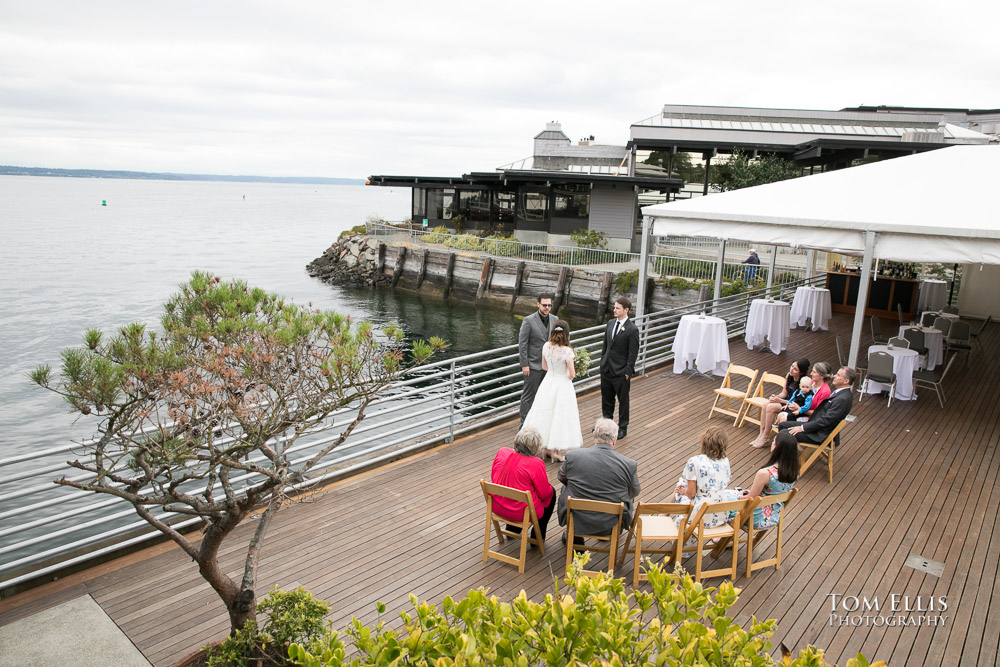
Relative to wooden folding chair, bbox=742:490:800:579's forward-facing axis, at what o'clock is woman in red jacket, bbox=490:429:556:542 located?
The woman in red jacket is roughly at 10 o'clock from the wooden folding chair.

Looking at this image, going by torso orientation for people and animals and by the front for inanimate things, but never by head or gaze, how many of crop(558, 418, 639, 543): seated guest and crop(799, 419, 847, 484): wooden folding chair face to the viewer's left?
1

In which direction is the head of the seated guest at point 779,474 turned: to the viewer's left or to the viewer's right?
to the viewer's left

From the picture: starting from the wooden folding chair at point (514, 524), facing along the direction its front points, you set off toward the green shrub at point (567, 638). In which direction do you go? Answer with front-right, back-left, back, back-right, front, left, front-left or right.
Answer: back-right

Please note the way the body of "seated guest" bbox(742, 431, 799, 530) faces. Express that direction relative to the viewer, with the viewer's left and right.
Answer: facing away from the viewer and to the left of the viewer

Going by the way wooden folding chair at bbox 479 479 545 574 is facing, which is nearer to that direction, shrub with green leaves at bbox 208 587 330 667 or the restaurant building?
the restaurant building

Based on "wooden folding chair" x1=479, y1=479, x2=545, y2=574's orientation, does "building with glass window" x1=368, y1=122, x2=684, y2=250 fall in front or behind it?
in front

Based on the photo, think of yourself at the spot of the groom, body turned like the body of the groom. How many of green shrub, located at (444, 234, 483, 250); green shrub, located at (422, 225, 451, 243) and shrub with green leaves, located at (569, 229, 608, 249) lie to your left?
0

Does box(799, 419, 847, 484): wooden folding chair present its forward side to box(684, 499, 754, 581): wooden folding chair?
no

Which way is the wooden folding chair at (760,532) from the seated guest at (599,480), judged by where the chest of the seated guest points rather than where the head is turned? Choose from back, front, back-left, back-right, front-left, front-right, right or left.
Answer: right

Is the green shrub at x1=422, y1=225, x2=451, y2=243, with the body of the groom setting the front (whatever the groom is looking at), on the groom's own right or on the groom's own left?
on the groom's own right

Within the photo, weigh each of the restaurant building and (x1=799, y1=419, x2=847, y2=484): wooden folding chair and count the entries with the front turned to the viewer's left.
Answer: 1

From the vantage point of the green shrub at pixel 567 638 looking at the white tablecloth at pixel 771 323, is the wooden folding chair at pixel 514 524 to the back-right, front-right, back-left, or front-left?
front-left

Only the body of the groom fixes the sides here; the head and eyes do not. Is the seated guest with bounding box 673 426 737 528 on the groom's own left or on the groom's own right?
on the groom's own left

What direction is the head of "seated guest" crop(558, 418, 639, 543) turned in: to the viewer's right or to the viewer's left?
to the viewer's left

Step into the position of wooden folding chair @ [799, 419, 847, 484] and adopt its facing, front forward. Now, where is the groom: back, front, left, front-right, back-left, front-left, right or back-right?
front

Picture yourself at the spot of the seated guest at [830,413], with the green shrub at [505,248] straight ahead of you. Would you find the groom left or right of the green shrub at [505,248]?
left

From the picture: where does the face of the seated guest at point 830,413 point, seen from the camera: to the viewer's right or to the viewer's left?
to the viewer's left

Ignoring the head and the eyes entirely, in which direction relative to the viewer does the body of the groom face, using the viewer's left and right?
facing the viewer and to the left of the viewer
